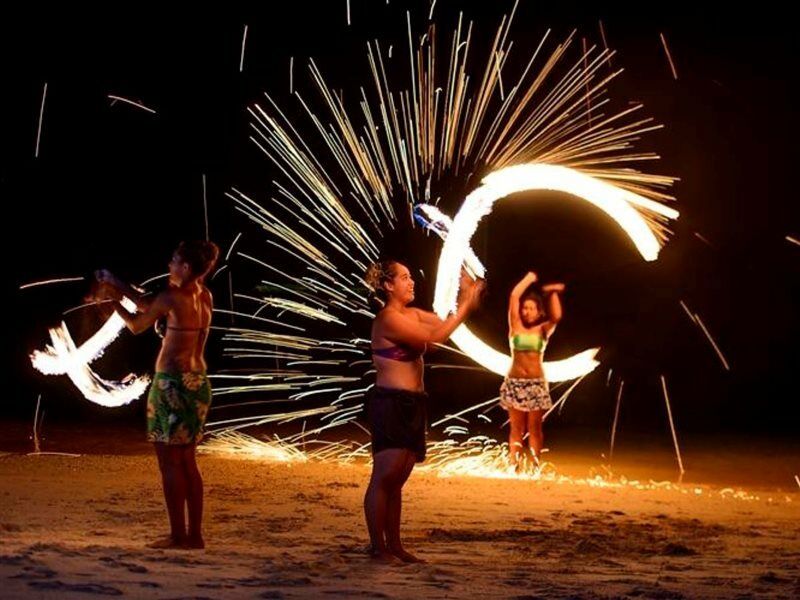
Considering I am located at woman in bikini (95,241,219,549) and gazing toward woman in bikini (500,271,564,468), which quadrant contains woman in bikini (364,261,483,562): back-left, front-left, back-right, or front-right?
front-right

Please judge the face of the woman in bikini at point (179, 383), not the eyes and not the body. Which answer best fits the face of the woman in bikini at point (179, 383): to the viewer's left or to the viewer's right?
to the viewer's left

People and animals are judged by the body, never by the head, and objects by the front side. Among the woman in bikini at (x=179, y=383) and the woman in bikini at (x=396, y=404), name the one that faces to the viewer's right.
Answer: the woman in bikini at (x=396, y=404)

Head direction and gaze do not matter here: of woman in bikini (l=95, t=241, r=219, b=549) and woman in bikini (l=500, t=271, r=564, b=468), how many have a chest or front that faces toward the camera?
1

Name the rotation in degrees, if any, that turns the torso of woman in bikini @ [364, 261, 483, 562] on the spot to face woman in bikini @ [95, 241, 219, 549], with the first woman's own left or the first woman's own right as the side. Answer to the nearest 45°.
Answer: approximately 180°

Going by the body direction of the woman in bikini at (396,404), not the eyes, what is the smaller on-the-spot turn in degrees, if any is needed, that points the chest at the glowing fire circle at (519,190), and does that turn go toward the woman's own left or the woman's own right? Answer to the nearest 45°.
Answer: approximately 90° to the woman's own left

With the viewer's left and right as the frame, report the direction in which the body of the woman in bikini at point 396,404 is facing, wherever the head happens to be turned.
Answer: facing to the right of the viewer

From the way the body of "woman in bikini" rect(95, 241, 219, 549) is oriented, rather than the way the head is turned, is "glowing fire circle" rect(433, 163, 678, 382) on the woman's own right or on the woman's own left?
on the woman's own right

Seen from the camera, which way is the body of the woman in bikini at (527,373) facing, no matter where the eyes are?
toward the camera
